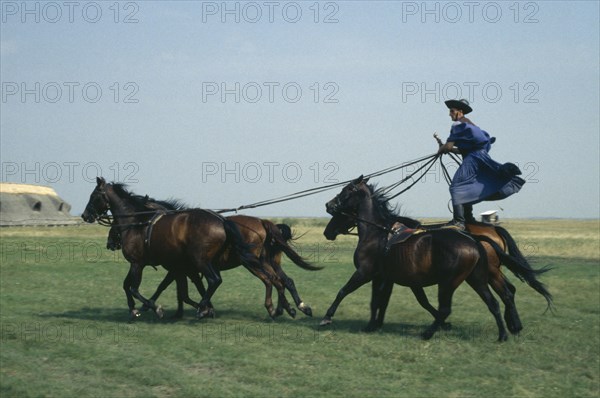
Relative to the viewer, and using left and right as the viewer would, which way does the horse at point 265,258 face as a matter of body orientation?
facing to the left of the viewer

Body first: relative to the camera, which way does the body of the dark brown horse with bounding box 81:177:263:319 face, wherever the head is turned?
to the viewer's left

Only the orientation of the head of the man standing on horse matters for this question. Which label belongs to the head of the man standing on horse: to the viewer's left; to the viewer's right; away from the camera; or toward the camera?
to the viewer's left

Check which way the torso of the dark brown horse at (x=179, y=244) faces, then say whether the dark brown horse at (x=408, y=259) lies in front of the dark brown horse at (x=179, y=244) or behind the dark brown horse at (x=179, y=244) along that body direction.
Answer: behind

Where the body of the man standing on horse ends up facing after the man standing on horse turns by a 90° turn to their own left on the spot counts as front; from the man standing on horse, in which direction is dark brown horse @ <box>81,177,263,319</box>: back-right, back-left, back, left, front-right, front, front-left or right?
right

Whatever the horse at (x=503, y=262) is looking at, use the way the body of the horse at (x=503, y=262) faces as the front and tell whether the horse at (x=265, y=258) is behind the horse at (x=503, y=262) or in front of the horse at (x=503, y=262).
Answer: in front

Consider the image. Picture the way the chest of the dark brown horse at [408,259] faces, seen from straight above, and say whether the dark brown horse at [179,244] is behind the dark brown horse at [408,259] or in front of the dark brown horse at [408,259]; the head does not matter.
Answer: in front

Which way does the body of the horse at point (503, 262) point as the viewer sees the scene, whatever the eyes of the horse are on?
to the viewer's left

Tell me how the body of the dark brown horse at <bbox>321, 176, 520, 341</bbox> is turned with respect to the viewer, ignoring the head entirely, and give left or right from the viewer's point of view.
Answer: facing to the left of the viewer

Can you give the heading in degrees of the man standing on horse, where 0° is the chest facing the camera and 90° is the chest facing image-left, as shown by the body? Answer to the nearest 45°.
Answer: approximately 90°
